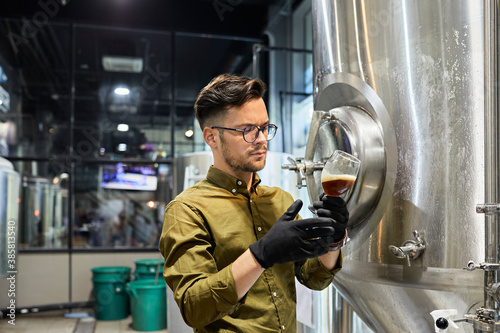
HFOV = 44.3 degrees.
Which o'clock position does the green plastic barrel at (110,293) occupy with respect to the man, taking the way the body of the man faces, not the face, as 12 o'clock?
The green plastic barrel is roughly at 7 o'clock from the man.

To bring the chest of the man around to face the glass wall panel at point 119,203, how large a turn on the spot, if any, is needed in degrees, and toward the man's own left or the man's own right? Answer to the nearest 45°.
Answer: approximately 135° to the man's own left

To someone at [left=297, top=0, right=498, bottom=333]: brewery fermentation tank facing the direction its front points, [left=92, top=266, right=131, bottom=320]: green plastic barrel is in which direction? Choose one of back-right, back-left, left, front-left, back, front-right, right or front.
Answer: right

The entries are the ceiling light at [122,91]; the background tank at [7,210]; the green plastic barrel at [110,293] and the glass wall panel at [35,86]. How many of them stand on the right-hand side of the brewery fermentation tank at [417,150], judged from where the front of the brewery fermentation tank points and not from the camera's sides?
4

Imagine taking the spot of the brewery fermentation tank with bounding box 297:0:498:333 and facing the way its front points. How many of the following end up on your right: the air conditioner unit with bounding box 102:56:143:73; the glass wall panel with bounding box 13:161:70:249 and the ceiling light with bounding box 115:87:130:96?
3

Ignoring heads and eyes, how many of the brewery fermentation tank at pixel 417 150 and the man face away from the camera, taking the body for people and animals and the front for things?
0

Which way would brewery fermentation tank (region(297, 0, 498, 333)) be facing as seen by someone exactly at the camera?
facing the viewer and to the left of the viewer

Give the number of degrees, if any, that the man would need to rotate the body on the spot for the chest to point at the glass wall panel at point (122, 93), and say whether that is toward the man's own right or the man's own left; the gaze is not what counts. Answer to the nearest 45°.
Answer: approximately 135° to the man's own left

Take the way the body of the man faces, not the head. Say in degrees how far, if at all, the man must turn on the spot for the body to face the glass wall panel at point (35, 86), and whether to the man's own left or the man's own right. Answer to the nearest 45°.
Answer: approximately 180°

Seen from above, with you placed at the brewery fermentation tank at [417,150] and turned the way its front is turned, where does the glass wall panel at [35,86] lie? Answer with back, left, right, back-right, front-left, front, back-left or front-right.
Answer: right
